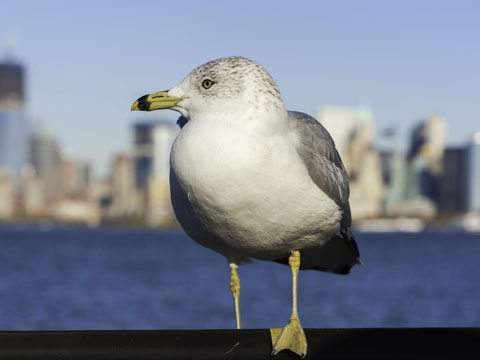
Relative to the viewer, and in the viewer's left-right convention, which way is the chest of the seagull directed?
facing the viewer and to the left of the viewer
